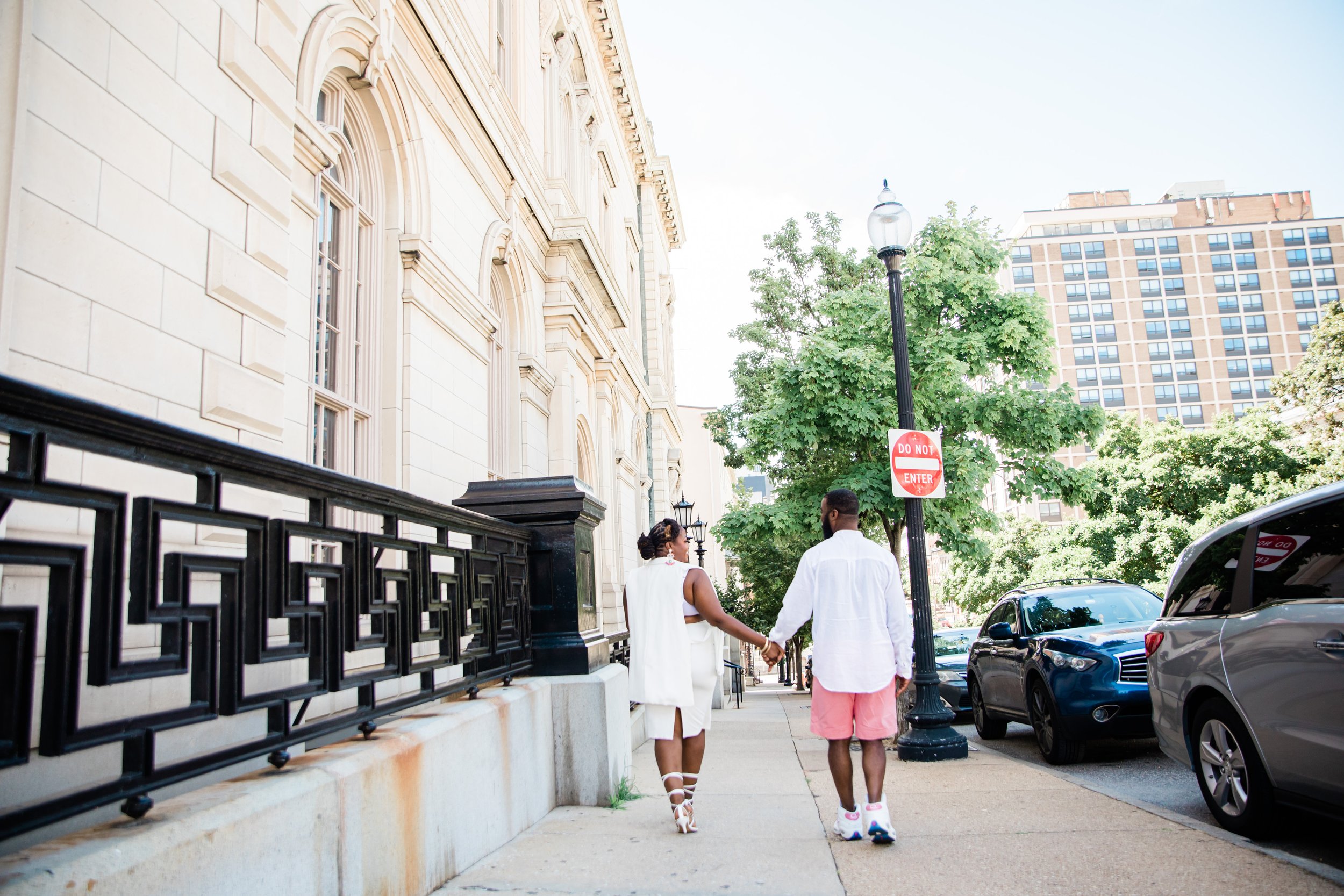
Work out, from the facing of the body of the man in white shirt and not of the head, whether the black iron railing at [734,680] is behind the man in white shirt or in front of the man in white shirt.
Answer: in front

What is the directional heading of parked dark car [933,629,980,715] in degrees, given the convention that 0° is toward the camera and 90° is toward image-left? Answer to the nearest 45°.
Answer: approximately 315°

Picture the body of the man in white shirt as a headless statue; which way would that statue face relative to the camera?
away from the camera

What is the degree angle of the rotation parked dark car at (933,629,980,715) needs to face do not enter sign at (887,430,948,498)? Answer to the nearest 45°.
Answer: approximately 45° to its right

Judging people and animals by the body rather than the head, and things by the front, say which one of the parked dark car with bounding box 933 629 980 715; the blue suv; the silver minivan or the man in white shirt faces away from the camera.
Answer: the man in white shirt

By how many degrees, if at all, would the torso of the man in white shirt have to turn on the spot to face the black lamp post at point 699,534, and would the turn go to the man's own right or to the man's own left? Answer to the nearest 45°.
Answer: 0° — they already face it

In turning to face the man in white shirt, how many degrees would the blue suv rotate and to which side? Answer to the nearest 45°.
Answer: approximately 45° to its right

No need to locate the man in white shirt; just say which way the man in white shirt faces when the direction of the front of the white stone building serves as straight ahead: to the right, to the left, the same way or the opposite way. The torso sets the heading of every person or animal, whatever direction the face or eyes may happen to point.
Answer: to the left

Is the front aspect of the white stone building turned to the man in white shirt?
yes

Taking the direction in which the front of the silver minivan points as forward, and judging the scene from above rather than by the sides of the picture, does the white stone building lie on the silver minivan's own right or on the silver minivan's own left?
on the silver minivan's own right

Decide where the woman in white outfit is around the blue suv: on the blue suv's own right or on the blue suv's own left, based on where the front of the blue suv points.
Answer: on the blue suv's own right

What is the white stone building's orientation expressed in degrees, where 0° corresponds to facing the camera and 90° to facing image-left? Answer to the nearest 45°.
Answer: approximately 315°

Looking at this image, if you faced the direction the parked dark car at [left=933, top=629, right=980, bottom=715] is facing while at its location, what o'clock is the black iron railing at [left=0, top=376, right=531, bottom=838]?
The black iron railing is roughly at 2 o'clock from the parked dark car.

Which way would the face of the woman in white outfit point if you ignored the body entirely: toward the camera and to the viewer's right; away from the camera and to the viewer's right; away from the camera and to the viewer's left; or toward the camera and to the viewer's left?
away from the camera and to the viewer's right
